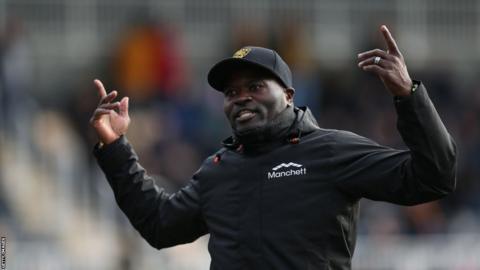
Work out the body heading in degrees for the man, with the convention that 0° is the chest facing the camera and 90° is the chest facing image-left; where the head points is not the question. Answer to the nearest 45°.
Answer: approximately 45°

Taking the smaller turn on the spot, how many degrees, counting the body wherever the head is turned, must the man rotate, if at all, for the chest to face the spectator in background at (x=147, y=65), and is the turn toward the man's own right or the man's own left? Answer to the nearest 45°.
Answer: approximately 135° to the man's own right
